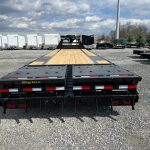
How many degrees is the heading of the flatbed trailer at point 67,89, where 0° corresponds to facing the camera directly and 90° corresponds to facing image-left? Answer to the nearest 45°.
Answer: approximately 180°
